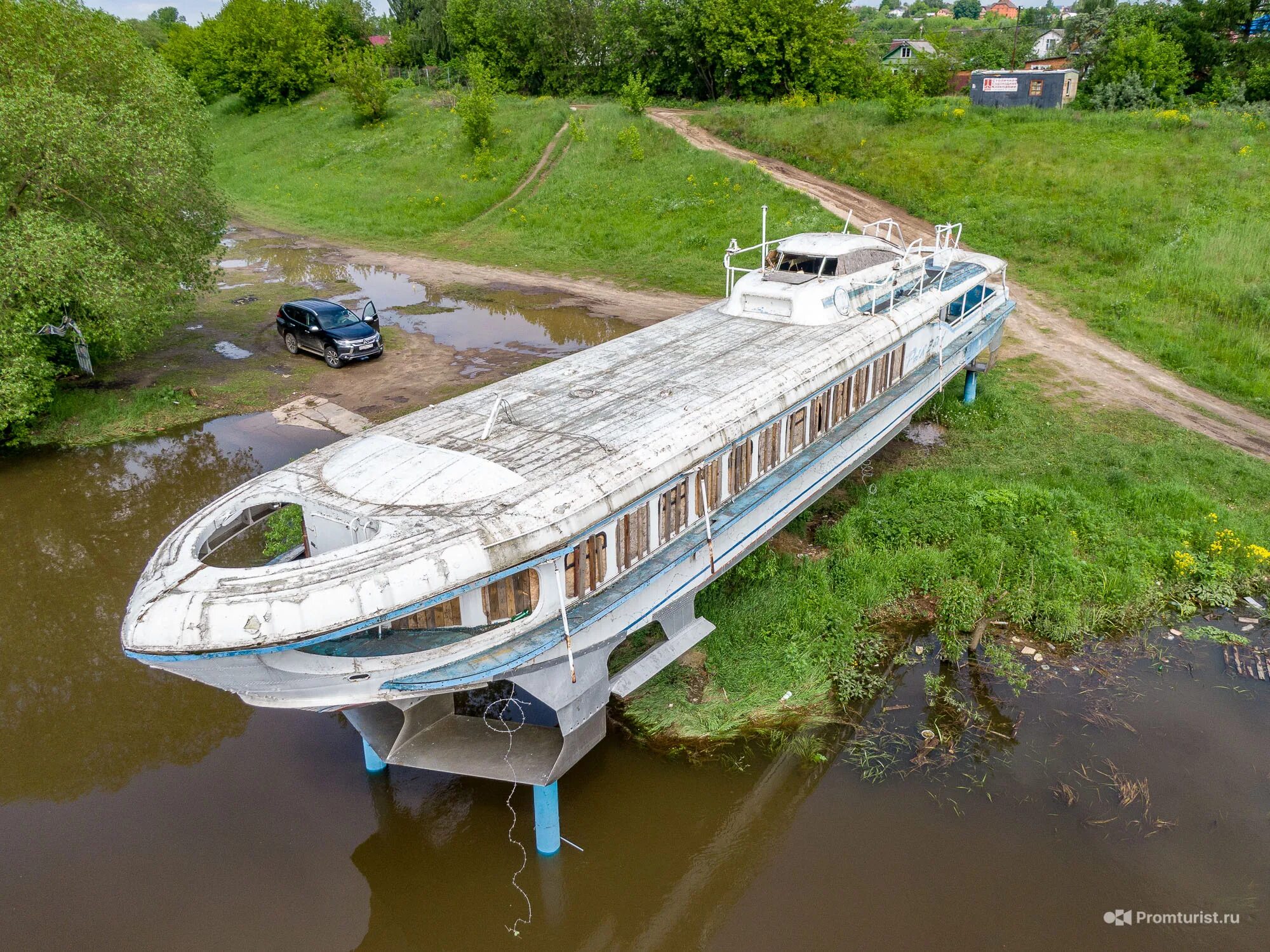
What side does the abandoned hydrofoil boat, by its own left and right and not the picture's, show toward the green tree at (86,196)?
right

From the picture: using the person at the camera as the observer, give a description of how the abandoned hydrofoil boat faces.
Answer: facing the viewer and to the left of the viewer

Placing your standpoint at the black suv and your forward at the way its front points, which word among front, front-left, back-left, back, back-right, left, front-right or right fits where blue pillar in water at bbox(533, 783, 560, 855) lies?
front-right

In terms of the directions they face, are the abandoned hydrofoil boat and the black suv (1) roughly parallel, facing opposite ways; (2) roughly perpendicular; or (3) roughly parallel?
roughly perpendicular

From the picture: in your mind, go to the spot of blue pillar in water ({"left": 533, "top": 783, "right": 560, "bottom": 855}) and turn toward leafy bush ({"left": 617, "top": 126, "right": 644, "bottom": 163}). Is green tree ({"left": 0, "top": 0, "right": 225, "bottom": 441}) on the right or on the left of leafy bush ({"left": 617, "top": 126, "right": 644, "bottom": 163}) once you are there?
left

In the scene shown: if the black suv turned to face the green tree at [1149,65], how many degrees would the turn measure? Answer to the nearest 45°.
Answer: approximately 45° to its left

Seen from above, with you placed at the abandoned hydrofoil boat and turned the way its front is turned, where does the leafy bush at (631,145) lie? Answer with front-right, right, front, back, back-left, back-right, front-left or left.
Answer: back-right

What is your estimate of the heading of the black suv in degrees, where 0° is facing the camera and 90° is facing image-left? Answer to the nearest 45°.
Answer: approximately 315°

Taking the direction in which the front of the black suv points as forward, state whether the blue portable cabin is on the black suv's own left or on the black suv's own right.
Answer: on the black suv's own left

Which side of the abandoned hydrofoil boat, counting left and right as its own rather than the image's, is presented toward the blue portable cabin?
back

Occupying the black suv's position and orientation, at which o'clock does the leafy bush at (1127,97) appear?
The leafy bush is roughly at 10 o'clock from the black suv.

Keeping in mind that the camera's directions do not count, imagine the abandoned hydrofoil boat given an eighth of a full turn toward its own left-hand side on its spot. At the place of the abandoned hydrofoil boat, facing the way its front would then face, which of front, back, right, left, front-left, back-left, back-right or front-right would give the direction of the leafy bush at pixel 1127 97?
back-left

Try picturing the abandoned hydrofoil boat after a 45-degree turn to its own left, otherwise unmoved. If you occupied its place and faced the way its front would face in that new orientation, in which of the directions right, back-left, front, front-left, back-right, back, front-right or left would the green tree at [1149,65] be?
back-left

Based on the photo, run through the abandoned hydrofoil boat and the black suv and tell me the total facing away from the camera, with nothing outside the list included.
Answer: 0

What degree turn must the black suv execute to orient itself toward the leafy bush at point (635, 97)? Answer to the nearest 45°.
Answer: approximately 90° to its left

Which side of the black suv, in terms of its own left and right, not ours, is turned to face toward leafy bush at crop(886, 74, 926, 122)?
left
